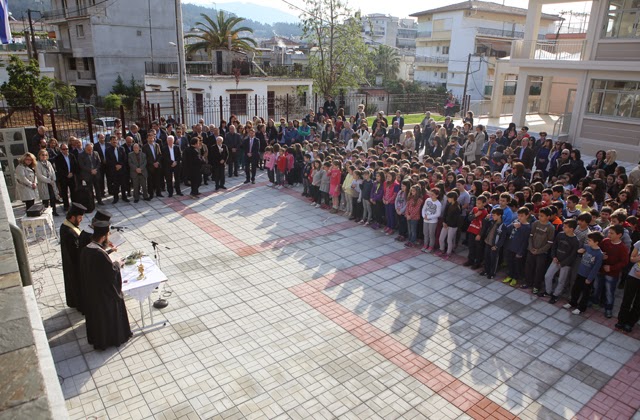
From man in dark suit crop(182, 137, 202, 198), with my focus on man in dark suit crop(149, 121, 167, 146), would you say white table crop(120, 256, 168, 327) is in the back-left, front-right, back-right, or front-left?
back-left

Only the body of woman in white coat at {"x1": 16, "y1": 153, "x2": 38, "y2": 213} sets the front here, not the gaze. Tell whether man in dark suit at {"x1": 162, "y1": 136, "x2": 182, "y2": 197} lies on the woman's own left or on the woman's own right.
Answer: on the woman's own left

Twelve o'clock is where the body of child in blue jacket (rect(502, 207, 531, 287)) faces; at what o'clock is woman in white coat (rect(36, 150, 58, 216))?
The woman in white coat is roughly at 1 o'clock from the child in blue jacket.

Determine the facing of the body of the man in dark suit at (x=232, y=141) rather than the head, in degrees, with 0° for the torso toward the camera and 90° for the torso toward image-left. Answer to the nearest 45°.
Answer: approximately 0°

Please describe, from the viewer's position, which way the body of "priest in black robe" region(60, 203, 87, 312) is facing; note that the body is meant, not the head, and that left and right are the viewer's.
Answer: facing to the right of the viewer

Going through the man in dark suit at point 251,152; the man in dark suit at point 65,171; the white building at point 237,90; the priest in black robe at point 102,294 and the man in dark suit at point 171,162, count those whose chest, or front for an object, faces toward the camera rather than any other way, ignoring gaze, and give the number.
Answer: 4

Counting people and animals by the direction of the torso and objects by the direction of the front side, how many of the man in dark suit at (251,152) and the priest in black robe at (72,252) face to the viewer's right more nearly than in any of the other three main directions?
1

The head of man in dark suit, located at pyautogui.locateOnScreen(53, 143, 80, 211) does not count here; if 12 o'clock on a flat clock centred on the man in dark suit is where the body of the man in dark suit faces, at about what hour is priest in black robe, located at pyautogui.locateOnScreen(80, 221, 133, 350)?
The priest in black robe is roughly at 12 o'clock from the man in dark suit.

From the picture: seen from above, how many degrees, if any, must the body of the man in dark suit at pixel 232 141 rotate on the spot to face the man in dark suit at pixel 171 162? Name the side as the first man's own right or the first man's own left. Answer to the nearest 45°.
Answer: approximately 45° to the first man's own right

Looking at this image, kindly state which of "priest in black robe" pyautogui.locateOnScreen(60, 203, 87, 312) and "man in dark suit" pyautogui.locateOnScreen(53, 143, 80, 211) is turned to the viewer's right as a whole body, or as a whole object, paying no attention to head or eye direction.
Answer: the priest in black robe
